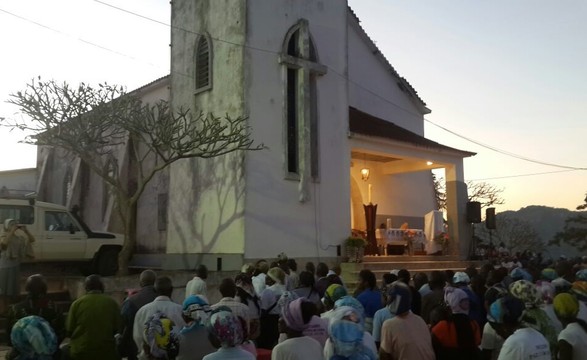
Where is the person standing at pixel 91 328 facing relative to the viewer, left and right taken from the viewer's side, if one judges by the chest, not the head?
facing away from the viewer

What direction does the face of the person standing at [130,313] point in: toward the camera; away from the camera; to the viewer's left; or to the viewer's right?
away from the camera

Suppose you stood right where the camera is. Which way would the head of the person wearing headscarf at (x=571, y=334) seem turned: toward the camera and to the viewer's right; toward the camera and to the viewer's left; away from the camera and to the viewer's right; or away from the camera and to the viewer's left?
away from the camera and to the viewer's left

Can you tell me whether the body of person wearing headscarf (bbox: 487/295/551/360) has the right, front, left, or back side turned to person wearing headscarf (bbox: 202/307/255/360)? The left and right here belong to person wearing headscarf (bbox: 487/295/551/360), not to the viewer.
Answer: left

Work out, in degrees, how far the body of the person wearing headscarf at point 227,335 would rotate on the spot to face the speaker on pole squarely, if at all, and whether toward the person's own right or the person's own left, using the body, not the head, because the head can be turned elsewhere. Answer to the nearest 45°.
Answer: approximately 45° to the person's own right

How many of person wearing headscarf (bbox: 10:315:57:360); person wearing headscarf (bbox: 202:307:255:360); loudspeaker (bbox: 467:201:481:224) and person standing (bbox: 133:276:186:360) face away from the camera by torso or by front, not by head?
3

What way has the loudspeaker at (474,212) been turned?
toward the camera

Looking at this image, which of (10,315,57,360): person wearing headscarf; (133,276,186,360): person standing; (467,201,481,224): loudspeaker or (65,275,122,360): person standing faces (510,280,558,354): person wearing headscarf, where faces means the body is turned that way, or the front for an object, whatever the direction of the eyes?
the loudspeaker

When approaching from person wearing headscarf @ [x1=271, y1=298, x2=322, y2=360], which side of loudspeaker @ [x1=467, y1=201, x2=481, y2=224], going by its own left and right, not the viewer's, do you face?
front

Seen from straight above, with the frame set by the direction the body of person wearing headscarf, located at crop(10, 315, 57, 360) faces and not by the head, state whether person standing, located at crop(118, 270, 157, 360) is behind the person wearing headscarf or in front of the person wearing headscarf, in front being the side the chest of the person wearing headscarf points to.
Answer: in front

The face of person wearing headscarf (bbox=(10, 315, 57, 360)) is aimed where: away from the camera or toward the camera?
away from the camera

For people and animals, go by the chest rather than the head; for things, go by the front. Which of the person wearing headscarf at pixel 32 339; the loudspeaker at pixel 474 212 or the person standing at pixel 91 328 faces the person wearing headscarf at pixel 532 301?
the loudspeaker

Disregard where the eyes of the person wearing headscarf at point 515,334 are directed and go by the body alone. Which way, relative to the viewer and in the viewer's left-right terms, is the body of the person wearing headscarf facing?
facing away from the viewer and to the left of the viewer

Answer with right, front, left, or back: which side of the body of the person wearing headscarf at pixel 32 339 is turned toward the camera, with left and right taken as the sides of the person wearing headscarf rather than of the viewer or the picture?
back

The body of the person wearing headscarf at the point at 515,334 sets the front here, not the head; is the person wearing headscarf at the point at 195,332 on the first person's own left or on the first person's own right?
on the first person's own left

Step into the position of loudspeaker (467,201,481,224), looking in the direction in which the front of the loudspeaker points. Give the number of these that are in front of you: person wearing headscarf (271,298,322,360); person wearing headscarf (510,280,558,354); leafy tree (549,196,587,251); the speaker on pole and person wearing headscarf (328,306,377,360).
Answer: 3
